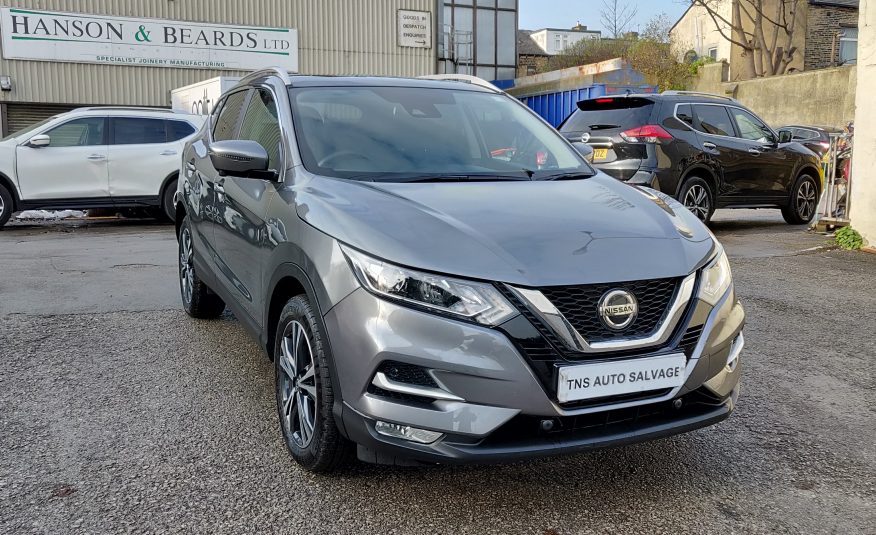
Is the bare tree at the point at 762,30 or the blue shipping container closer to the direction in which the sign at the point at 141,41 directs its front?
the blue shipping container

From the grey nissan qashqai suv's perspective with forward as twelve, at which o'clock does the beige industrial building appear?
The beige industrial building is roughly at 7 o'clock from the grey nissan qashqai suv.

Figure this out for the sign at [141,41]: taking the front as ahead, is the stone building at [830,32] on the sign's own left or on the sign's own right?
on the sign's own left

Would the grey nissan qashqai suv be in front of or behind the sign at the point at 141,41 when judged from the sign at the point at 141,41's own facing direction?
in front

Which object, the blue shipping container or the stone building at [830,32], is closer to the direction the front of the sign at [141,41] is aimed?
the blue shipping container

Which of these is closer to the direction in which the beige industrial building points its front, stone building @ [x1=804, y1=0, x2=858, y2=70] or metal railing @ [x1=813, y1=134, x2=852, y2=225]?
the metal railing

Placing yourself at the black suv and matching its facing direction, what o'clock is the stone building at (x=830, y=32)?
The stone building is roughly at 11 o'clock from the black suv.

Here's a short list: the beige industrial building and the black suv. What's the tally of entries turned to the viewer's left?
0

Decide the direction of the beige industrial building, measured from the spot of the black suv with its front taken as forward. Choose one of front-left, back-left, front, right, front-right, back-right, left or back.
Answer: left

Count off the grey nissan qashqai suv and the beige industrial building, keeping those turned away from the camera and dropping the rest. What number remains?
0

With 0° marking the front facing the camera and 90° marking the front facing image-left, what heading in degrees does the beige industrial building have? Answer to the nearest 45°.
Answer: approximately 315°

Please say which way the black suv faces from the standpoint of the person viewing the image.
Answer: facing away from the viewer and to the right of the viewer
